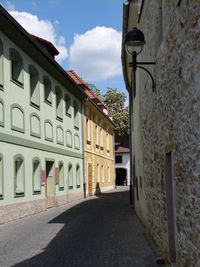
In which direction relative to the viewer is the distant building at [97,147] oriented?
to the viewer's right
